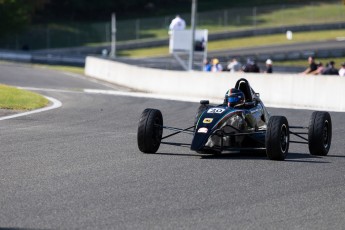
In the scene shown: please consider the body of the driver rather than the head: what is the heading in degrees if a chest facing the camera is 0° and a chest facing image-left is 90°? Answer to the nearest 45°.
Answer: approximately 45°

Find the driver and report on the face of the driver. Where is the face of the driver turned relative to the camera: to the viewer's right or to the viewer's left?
to the viewer's left

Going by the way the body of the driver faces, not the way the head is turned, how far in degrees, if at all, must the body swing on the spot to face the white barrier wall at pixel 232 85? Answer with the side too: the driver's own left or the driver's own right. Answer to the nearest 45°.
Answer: approximately 135° to the driver's own right

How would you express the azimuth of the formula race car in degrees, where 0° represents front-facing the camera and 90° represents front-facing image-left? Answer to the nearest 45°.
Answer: approximately 0°

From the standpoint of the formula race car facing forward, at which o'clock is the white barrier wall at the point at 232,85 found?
The white barrier wall is roughly at 6 o'clock from the formula race car.
